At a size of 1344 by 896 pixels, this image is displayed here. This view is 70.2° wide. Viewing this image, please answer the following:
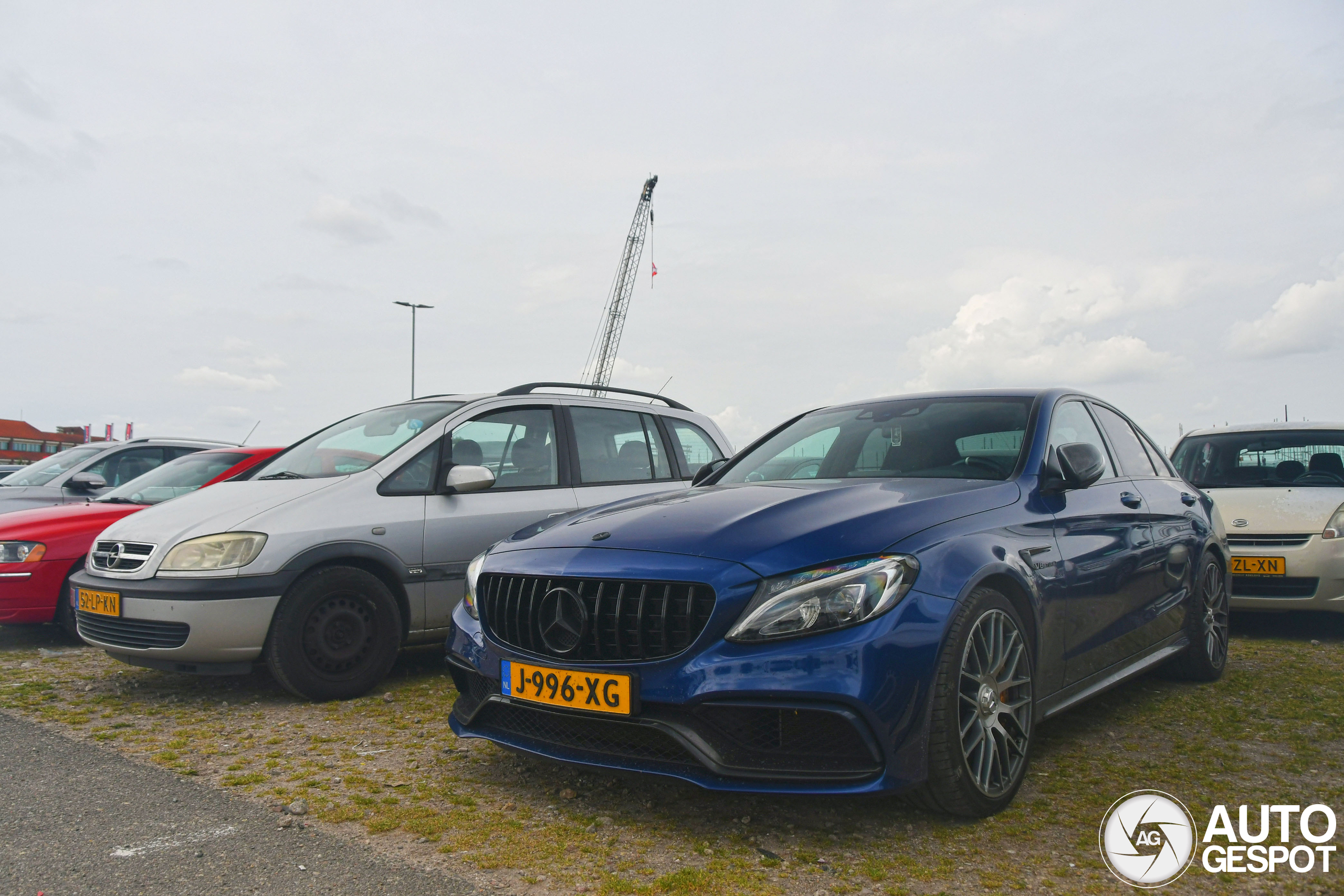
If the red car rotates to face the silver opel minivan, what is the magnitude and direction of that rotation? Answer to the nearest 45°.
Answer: approximately 90° to its left

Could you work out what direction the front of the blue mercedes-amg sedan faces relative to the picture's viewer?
facing the viewer and to the left of the viewer

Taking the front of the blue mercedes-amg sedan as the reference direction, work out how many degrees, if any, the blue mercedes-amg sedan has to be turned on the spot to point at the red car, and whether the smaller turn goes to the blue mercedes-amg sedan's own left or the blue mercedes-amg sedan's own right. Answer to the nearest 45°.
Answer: approximately 90° to the blue mercedes-amg sedan's own right

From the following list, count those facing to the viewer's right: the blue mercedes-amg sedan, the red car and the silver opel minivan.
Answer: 0

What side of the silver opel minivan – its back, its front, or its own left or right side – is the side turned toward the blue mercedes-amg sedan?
left

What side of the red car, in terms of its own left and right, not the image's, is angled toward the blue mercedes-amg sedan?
left

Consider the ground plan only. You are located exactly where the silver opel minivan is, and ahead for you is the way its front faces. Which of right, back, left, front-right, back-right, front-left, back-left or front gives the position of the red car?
right

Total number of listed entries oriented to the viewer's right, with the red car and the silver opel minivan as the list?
0
